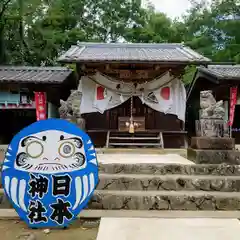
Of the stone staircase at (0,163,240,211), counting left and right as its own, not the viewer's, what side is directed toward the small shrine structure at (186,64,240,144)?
back

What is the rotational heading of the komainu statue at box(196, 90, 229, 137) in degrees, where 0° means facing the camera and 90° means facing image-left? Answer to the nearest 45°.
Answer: approximately 45°

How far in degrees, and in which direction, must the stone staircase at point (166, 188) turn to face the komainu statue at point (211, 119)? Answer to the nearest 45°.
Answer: approximately 135° to its left

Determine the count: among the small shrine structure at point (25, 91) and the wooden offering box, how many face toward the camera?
2

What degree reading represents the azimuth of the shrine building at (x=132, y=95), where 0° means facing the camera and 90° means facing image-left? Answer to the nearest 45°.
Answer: approximately 0°

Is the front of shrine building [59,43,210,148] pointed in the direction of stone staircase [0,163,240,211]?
yes

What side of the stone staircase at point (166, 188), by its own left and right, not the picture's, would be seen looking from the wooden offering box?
back

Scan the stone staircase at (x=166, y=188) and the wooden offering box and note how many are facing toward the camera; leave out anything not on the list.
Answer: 2

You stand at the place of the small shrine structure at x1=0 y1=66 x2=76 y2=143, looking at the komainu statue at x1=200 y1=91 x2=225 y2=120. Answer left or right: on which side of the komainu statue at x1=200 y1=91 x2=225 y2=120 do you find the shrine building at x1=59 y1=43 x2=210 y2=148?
left

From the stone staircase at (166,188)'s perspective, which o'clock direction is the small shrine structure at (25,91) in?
The small shrine structure is roughly at 5 o'clock from the stone staircase.
